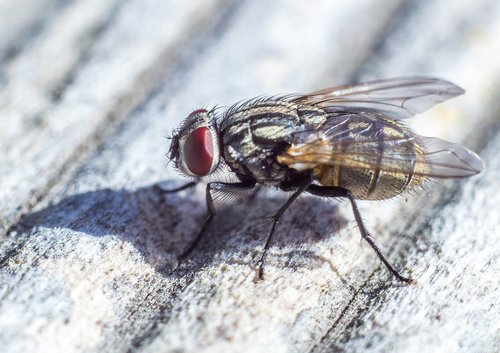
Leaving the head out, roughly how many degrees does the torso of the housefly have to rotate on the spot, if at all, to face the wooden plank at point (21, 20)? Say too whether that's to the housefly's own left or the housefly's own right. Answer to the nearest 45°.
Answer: approximately 45° to the housefly's own right

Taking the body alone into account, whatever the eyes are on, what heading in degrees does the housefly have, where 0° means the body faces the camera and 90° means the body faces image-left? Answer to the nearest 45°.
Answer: approximately 90°
